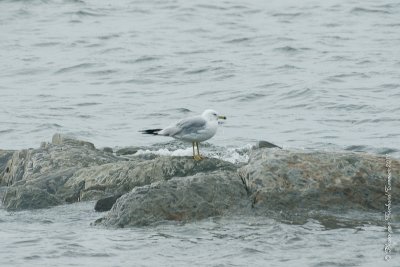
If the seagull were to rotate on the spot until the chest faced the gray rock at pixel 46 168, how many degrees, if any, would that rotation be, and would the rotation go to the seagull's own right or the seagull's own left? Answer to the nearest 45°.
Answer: approximately 135° to the seagull's own left

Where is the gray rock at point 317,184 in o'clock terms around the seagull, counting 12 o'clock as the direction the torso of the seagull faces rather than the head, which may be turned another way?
The gray rock is roughly at 1 o'clock from the seagull.

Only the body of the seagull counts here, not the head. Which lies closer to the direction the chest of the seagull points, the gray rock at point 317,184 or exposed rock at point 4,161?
the gray rock

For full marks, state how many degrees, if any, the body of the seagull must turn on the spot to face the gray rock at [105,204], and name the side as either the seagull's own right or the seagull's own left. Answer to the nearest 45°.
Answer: approximately 180°

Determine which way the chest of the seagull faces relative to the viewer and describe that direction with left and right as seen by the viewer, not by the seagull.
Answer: facing to the right of the viewer

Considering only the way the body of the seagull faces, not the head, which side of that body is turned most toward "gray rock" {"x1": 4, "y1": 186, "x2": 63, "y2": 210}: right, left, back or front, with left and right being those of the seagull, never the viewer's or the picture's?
back
